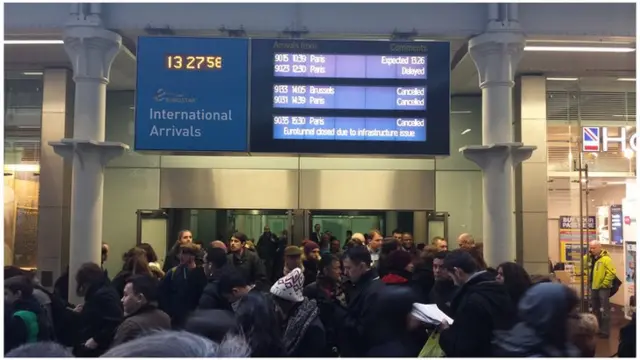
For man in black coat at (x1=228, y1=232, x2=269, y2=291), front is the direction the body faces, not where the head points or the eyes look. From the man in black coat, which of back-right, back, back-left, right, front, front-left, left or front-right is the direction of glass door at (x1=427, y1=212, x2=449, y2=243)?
back

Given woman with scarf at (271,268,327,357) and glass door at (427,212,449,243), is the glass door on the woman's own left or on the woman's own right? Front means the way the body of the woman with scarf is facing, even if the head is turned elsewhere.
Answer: on the woman's own right

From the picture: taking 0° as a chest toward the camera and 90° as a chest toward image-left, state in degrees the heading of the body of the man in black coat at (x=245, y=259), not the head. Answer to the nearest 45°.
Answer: approximately 45°

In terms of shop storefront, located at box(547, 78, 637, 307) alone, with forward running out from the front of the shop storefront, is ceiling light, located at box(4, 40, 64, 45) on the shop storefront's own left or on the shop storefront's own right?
on the shop storefront's own right

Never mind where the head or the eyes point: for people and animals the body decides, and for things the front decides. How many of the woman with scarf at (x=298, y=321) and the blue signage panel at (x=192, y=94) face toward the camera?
1

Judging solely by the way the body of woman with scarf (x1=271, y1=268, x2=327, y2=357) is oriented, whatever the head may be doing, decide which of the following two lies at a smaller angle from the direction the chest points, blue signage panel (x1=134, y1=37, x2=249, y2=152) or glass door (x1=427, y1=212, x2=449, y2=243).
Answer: the blue signage panel

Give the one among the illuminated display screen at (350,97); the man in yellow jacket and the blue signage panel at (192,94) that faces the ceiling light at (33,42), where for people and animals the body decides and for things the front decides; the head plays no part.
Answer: the man in yellow jacket
